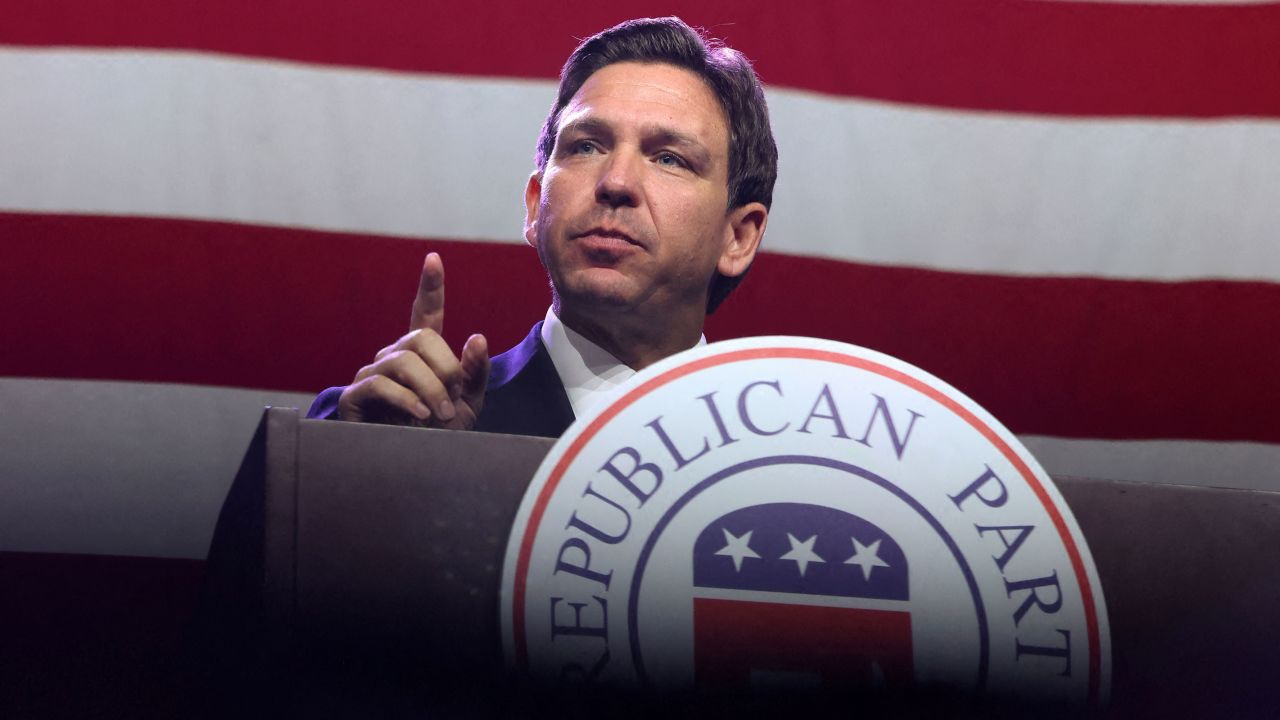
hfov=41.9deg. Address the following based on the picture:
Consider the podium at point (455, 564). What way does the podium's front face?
toward the camera

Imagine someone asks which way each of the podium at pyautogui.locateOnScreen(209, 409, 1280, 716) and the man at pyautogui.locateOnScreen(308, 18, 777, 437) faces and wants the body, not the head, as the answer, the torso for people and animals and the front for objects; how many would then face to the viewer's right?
0

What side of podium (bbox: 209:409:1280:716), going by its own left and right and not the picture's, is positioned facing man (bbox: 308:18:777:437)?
back

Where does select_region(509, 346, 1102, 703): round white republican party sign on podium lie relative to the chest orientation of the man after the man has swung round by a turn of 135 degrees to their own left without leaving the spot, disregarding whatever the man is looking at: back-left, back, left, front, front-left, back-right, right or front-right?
right

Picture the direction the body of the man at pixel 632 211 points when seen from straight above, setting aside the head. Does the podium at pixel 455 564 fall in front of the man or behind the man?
in front

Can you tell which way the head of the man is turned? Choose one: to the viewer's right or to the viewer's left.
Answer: to the viewer's left

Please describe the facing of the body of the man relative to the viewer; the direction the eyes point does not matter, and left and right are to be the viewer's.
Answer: facing the viewer and to the left of the viewer
